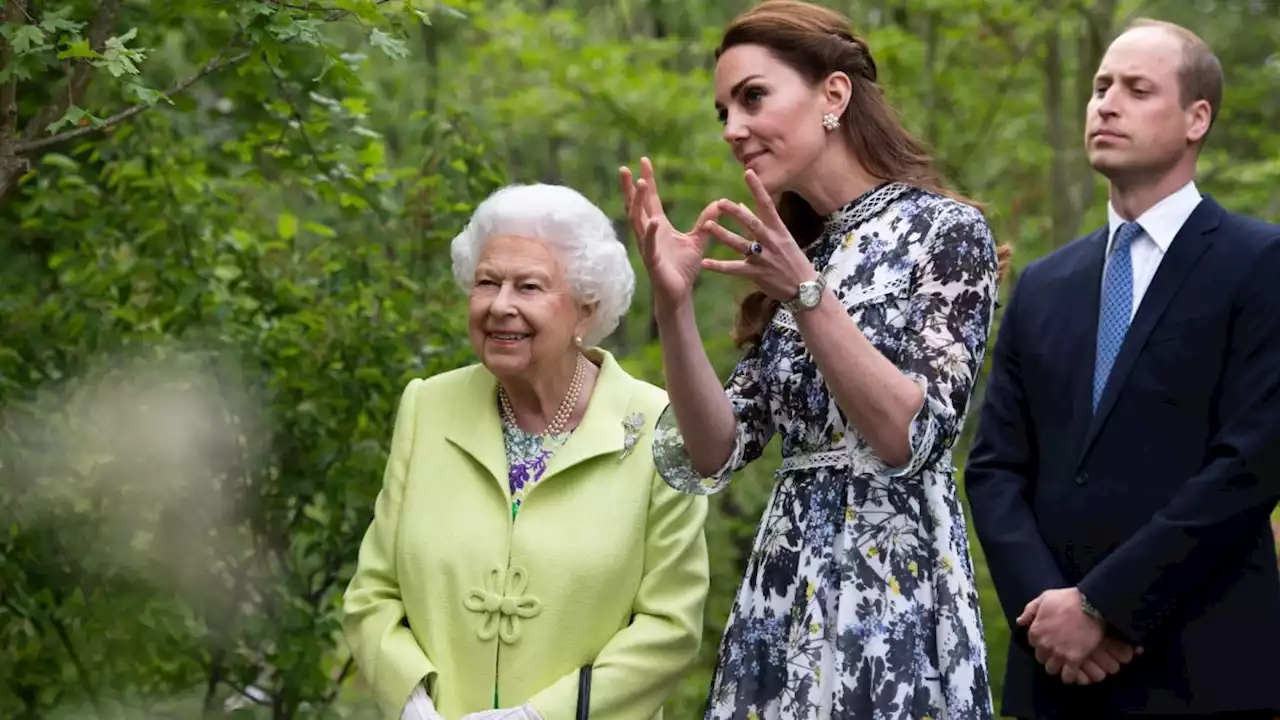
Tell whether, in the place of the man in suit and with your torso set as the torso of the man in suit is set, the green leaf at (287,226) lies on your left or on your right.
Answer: on your right

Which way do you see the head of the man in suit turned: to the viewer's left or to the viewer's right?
to the viewer's left

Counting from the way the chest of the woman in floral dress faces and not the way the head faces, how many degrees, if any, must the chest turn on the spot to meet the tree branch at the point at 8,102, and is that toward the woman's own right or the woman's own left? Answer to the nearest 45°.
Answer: approximately 45° to the woman's own right

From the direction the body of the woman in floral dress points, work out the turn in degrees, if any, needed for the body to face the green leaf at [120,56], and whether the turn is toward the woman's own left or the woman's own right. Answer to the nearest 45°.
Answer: approximately 45° to the woman's own right

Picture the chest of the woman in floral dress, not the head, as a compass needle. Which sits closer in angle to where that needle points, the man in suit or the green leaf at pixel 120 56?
the green leaf

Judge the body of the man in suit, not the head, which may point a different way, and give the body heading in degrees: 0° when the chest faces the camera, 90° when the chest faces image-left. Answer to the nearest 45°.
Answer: approximately 45°
